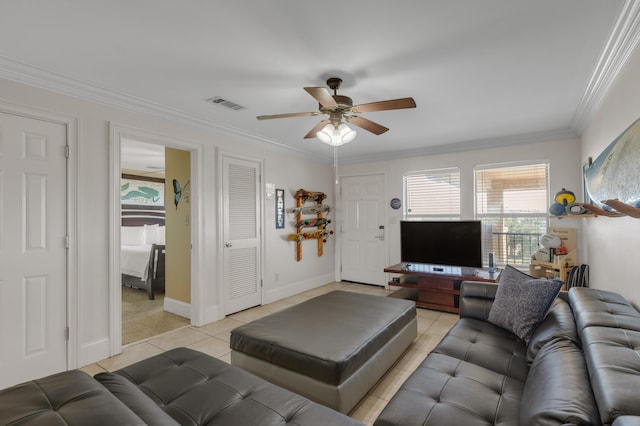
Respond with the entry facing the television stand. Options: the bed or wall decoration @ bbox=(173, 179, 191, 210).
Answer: the bed

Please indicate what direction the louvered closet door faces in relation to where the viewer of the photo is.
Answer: facing the viewer and to the right of the viewer

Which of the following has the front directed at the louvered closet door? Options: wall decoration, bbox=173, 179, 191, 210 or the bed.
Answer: the bed

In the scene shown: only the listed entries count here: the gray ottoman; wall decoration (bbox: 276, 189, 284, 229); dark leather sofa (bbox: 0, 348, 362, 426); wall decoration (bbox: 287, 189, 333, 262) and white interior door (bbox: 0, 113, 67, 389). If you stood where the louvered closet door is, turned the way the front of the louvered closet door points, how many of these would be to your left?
2

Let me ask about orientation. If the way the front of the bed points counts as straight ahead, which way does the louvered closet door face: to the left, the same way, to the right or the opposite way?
the same way

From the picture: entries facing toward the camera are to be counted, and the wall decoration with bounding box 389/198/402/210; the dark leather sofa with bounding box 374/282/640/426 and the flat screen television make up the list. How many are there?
2

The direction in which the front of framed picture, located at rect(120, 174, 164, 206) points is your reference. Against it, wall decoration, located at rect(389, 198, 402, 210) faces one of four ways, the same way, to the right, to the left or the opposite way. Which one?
to the right

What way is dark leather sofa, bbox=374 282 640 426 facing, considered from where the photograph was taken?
facing to the left of the viewer

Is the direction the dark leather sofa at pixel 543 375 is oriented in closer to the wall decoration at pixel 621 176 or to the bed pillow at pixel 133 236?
the bed pillow

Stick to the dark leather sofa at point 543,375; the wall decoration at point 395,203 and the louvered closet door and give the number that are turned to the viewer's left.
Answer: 1

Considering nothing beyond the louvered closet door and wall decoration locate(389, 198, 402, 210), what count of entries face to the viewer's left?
0

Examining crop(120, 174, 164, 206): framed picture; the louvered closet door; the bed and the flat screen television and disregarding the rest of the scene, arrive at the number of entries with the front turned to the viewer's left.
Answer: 0

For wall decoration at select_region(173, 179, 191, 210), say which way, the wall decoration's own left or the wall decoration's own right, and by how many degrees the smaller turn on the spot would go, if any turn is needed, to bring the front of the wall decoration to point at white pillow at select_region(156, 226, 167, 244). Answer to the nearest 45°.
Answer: approximately 135° to the wall decoration's own right

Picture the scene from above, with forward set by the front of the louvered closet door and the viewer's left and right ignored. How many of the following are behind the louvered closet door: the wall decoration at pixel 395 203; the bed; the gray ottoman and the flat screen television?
1

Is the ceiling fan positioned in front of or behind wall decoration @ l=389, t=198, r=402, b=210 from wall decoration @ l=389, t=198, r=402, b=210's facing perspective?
in front

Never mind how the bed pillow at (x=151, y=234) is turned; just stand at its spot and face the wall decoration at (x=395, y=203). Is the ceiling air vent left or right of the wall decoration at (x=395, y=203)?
right
